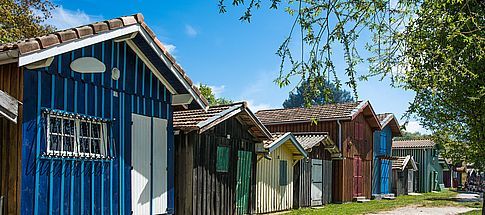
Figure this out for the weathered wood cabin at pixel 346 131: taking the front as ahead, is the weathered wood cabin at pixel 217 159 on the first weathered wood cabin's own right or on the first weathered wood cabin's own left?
on the first weathered wood cabin's own right

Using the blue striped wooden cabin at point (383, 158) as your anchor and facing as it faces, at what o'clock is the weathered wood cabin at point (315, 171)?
The weathered wood cabin is roughly at 2 o'clock from the blue striped wooden cabin.

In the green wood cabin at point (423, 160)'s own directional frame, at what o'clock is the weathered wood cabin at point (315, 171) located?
the weathered wood cabin at point (315, 171) is roughly at 2 o'clock from the green wood cabin at point (423, 160).

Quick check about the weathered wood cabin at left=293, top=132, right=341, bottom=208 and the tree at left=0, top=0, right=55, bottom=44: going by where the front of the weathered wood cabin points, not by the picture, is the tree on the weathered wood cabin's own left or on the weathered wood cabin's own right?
on the weathered wood cabin's own right

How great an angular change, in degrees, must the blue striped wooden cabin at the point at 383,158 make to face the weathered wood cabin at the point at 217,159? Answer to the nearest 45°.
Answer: approximately 45° to its right

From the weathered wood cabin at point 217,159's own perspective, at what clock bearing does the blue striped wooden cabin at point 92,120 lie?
The blue striped wooden cabin is roughly at 2 o'clock from the weathered wood cabin.

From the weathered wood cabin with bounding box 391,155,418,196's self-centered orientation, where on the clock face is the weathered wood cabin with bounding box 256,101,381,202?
the weathered wood cabin with bounding box 256,101,381,202 is roughly at 2 o'clock from the weathered wood cabin with bounding box 391,155,418,196.

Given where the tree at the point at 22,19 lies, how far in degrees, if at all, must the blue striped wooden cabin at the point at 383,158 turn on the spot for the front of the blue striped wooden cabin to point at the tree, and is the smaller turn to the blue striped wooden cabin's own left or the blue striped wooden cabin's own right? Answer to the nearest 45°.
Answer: approximately 90° to the blue striped wooden cabin's own right
